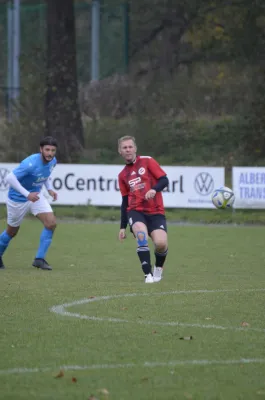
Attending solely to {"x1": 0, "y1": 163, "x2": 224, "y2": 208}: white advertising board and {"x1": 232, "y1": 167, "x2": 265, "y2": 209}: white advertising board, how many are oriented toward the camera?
2

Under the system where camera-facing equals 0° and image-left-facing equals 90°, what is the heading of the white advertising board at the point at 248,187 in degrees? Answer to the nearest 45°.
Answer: approximately 0°

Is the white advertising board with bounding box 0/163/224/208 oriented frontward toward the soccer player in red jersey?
yes

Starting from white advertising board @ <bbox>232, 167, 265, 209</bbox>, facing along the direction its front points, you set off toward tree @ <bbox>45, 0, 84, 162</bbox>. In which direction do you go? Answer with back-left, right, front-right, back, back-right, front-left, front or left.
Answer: back-right

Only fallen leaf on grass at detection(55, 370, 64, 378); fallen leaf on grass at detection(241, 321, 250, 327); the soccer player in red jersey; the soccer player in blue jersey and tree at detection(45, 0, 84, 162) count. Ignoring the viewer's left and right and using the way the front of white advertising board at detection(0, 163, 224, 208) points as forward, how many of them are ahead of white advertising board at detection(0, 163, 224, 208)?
4

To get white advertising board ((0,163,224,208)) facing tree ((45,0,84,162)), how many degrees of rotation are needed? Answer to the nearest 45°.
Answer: approximately 180°

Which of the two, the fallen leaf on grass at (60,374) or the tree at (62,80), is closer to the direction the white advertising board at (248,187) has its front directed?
the fallen leaf on grass

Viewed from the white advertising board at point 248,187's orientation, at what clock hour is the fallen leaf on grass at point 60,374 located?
The fallen leaf on grass is roughly at 12 o'clock from the white advertising board.

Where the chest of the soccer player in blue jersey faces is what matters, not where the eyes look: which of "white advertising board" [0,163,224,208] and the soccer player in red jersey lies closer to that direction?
the soccer player in red jersey
